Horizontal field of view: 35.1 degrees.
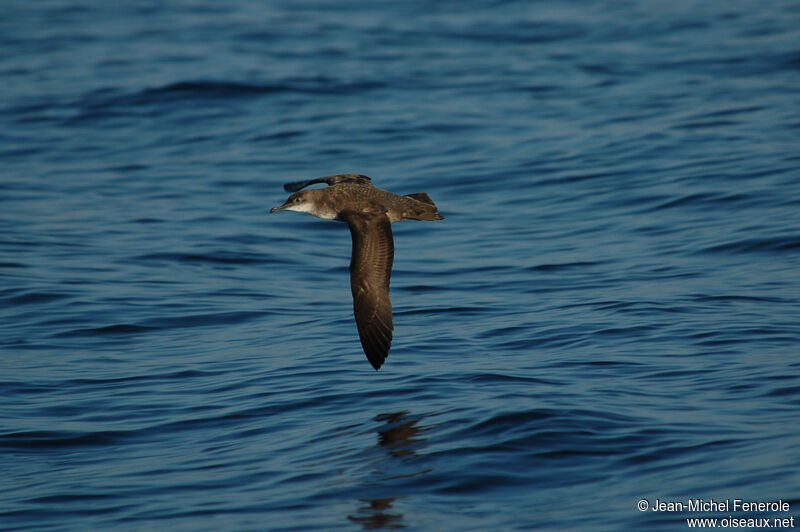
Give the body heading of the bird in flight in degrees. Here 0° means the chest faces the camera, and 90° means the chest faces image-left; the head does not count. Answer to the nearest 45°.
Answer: approximately 90°
